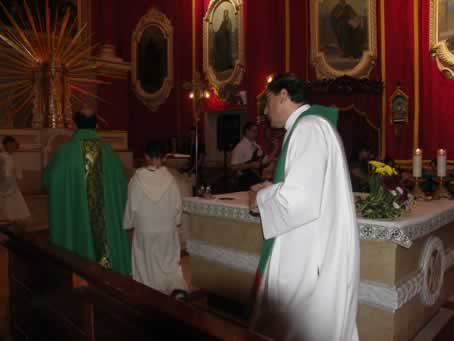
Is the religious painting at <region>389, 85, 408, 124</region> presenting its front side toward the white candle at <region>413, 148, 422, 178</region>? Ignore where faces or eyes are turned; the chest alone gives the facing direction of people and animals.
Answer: yes

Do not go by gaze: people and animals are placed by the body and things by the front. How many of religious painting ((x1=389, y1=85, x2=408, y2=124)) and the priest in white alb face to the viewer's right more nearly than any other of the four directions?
0

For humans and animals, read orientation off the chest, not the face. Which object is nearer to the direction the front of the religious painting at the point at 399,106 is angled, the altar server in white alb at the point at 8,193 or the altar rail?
the altar rail

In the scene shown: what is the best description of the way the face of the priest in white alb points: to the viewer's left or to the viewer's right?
to the viewer's left

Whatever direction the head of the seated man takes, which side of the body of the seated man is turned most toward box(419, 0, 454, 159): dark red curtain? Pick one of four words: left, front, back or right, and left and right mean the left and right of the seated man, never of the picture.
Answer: left

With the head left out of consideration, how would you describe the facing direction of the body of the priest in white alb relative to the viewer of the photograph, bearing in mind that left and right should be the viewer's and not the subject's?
facing to the left of the viewer

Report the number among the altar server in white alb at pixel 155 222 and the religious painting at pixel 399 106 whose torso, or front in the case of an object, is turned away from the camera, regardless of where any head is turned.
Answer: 1

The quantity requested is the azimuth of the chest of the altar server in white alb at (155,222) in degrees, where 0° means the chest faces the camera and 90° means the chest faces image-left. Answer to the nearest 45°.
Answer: approximately 180°

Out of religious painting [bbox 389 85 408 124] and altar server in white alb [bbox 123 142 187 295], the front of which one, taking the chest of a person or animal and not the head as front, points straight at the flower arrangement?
the religious painting

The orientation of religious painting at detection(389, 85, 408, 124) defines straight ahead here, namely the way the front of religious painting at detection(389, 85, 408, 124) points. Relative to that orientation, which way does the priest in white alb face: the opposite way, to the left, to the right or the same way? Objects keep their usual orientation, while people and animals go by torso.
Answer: to the right

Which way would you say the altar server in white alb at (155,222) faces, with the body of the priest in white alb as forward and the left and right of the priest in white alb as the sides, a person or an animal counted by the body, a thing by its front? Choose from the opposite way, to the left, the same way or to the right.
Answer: to the right

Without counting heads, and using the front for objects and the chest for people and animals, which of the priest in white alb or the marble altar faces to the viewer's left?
the priest in white alb

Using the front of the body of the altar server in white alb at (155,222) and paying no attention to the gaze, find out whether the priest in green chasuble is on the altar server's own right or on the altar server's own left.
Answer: on the altar server's own left

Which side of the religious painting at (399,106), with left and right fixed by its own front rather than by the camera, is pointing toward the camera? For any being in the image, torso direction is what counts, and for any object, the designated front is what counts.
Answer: front

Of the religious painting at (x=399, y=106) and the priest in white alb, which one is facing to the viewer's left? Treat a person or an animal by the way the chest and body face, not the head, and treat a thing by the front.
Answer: the priest in white alb

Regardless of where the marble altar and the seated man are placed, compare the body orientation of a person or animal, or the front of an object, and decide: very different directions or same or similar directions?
same or similar directions

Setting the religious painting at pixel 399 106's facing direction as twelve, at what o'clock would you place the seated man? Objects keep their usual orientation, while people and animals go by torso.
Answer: The seated man is roughly at 1 o'clock from the religious painting.

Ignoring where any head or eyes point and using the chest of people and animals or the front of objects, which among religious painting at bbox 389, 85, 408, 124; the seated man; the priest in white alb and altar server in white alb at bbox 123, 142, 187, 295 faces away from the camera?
the altar server in white alb
